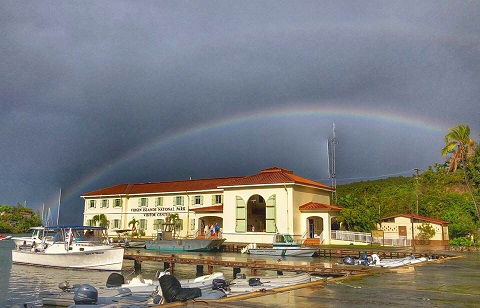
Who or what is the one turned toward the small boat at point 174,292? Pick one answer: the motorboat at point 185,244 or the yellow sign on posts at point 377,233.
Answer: the yellow sign on posts

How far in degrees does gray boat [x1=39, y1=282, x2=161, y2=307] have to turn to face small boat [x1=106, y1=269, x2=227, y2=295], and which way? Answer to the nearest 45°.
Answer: approximately 45° to its left

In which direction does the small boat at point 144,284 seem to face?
to the viewer's right

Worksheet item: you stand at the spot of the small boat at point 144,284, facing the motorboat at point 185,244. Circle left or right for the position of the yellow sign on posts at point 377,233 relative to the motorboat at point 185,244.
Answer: right

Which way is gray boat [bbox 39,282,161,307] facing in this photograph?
to the viewer's right

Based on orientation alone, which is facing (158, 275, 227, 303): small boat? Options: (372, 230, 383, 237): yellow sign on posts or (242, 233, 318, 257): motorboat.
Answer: the yellow sign on posts

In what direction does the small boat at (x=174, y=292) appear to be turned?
to the viewer's right
